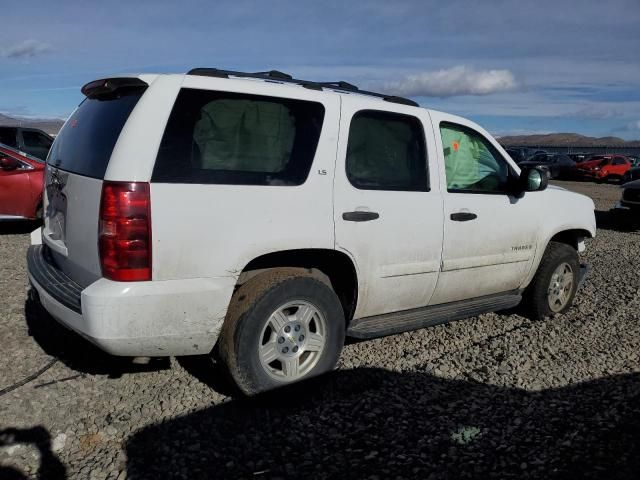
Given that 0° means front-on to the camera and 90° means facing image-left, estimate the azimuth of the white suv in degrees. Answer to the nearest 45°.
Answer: approximately 225°

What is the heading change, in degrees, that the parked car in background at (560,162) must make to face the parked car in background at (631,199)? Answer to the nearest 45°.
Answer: approximately 90° to its left

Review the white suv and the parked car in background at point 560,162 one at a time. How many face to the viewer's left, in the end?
1

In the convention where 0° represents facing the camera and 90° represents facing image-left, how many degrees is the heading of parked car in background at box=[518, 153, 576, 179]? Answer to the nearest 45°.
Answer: approximately 90°

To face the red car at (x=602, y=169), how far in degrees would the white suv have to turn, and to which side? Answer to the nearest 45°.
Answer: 0° — it already faces it

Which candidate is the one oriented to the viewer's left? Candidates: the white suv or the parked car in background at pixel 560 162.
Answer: the parked car in background

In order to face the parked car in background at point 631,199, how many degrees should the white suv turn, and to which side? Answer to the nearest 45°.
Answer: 0° — it already faces it
